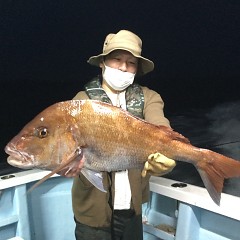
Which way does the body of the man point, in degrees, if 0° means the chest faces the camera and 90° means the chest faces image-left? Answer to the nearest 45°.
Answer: approximately 0°
